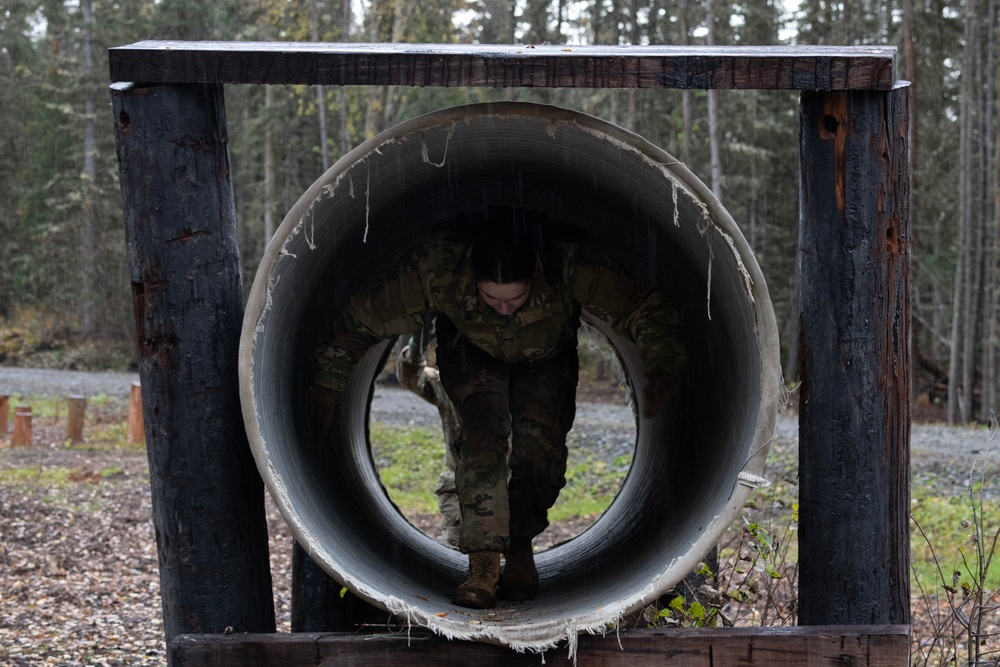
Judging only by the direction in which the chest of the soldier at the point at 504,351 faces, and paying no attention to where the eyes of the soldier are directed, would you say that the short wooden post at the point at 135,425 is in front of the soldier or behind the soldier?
behind

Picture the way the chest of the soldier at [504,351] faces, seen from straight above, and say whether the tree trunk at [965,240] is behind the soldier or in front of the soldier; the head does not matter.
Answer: behind

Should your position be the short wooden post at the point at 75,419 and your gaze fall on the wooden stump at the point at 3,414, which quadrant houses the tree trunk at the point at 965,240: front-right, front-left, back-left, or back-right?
back-right

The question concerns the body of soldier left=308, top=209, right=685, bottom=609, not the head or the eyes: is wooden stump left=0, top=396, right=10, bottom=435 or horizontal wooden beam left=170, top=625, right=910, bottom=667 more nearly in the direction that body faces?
the horizontal wooden beam

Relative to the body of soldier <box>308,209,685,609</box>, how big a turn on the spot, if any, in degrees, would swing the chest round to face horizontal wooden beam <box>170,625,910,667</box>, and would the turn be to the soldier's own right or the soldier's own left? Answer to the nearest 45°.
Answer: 0° — they already face it

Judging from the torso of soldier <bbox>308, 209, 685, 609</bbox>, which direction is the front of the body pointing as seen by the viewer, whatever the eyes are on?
toward the camera

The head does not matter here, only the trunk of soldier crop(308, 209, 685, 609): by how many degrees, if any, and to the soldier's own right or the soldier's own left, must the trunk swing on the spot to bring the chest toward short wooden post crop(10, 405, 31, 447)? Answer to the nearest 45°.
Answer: approximately 135° to the soldier's own right

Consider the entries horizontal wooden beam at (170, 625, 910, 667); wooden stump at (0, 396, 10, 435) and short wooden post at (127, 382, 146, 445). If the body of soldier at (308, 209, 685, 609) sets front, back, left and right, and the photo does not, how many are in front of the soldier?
1

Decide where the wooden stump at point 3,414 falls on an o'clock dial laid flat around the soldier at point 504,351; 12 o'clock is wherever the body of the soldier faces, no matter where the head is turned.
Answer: The wooden stump is roughly at 5 o'clock from the soldier.
